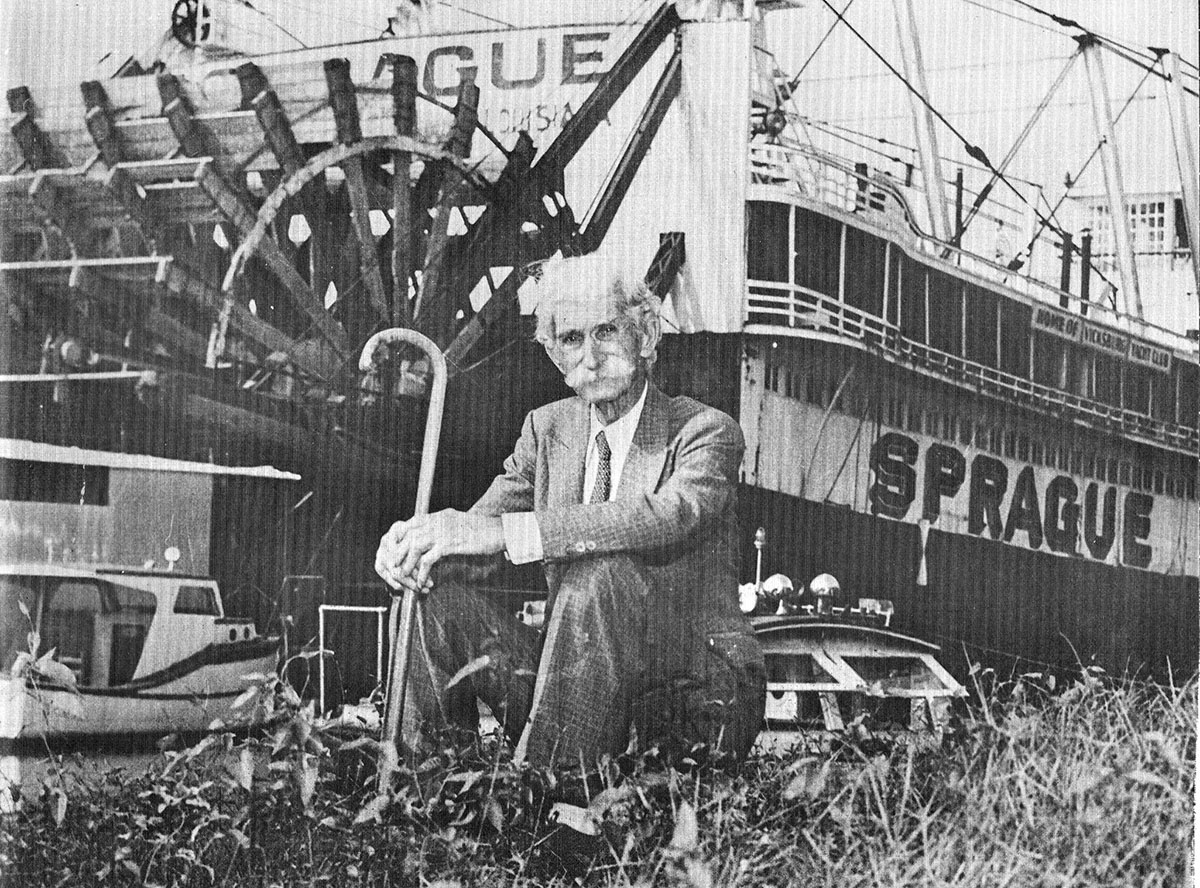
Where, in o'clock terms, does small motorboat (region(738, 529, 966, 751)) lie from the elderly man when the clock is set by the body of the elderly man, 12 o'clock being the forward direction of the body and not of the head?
The small motorboat is roughly at 7 o'clock from the elderly man.

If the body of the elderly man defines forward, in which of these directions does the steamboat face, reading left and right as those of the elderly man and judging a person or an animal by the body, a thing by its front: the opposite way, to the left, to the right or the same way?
the opposite way

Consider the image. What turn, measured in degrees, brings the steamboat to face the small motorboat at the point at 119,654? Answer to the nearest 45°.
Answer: approximately 135° to its left

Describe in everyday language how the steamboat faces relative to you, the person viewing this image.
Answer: facing away from the viewer and to the right of the viewer

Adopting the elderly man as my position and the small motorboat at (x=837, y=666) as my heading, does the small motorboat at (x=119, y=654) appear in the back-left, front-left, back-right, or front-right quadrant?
front-left

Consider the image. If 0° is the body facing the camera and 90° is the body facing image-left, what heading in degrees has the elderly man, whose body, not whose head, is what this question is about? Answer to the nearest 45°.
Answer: approximately 45°
